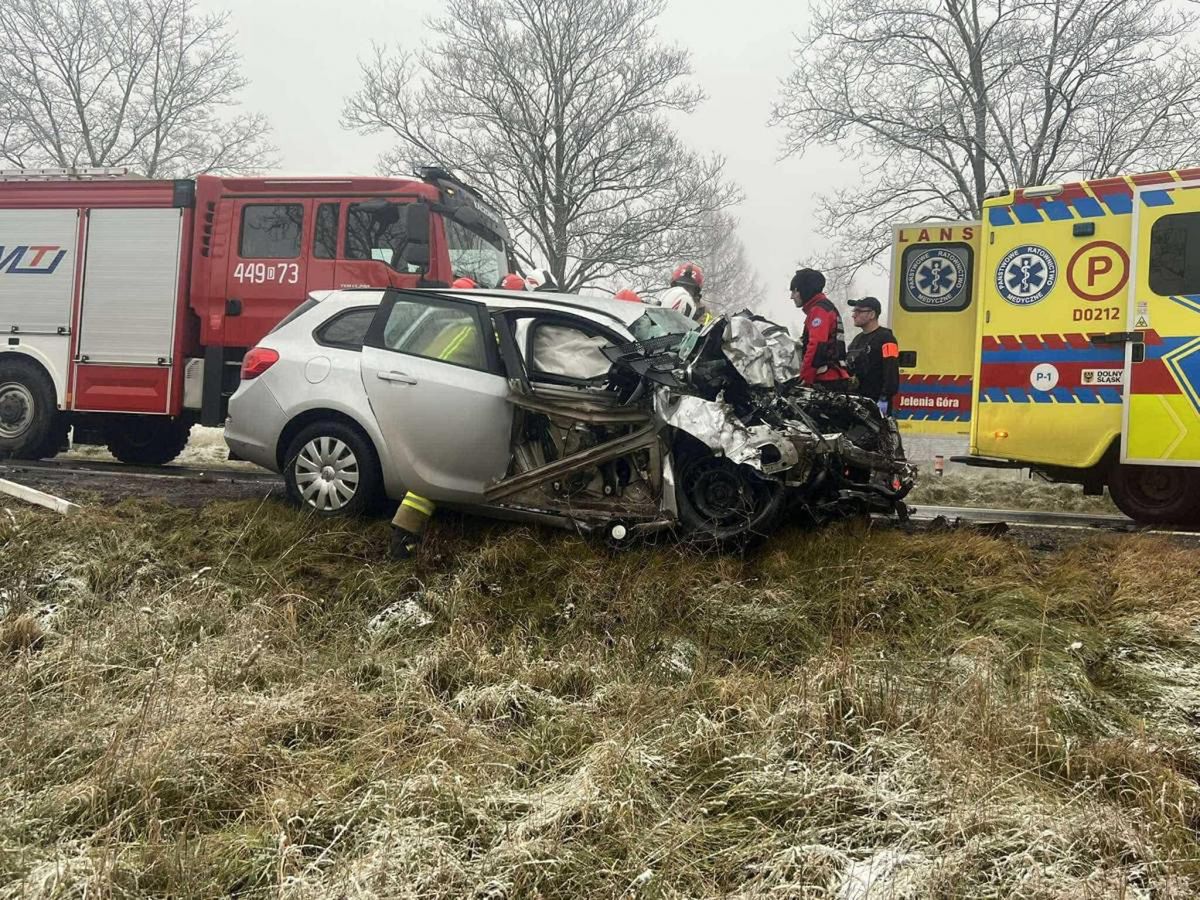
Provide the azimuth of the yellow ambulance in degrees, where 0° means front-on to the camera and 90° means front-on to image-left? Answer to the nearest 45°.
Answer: approximately 270°

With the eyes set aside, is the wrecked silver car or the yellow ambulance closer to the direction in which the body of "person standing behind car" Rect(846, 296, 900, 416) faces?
the wrecked silver car

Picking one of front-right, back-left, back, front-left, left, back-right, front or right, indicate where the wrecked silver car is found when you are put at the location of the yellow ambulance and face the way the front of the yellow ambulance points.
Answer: back-right

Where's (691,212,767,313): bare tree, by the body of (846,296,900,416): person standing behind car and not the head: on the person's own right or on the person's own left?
on the person's own right

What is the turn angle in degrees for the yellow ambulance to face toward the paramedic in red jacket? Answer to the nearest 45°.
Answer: approximately 135° to its right

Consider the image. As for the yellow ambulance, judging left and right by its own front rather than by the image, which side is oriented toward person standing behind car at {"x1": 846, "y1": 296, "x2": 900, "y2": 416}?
back

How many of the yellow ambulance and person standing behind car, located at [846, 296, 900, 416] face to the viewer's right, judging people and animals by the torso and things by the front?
1

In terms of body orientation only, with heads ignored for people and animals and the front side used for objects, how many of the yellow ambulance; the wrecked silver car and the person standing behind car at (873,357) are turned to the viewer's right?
2

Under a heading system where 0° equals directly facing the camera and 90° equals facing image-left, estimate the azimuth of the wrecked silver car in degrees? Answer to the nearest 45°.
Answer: approximately 270°

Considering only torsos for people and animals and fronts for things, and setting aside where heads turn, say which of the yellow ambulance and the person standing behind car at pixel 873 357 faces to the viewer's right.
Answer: the yellow ambulance

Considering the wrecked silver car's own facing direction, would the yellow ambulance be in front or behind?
in front

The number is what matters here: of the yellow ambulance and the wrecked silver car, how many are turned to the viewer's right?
2

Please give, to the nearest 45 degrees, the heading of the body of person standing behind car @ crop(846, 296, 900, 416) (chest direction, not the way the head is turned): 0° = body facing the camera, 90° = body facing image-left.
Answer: approximately 45°
